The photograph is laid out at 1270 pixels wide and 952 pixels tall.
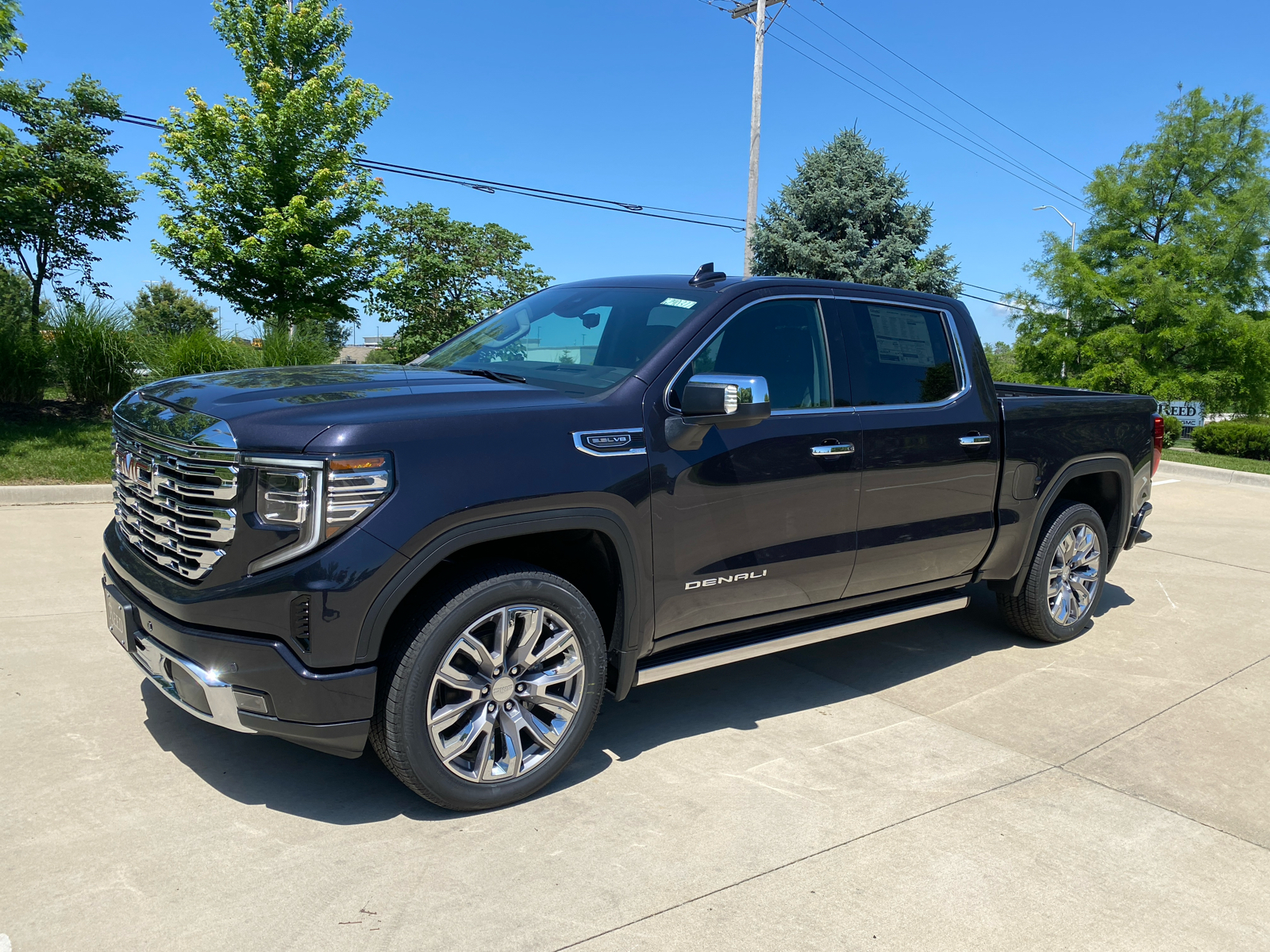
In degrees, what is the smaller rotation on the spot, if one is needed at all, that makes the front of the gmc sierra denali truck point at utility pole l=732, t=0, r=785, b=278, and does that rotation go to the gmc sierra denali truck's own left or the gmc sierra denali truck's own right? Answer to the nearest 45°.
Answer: approximately 135° to the gmc sierra denali truck's own right

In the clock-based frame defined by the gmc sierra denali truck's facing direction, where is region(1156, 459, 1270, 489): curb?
The curb is roughly at 6 o'clock from the gmc sierra denali truck.

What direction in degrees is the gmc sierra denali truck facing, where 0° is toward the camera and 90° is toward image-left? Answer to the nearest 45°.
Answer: approximately 45°

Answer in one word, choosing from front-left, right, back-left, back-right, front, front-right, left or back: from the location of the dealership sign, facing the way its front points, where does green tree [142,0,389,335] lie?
front-right

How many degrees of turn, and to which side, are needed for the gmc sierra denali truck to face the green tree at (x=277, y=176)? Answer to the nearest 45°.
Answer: approximately 90° to its right

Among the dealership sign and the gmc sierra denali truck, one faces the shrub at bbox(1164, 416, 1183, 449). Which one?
the dealership sign

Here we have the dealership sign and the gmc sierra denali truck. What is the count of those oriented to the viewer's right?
0

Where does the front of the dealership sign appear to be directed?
toward the camera

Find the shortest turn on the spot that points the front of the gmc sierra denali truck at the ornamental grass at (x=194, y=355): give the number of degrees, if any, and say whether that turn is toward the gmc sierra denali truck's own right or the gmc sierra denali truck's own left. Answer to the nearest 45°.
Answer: approximately 90° to the gmc sierra denali truck's own right

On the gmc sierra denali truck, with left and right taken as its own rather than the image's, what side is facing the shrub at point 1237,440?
back

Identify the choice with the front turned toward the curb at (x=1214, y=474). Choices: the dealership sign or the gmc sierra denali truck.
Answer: the dealership sign
